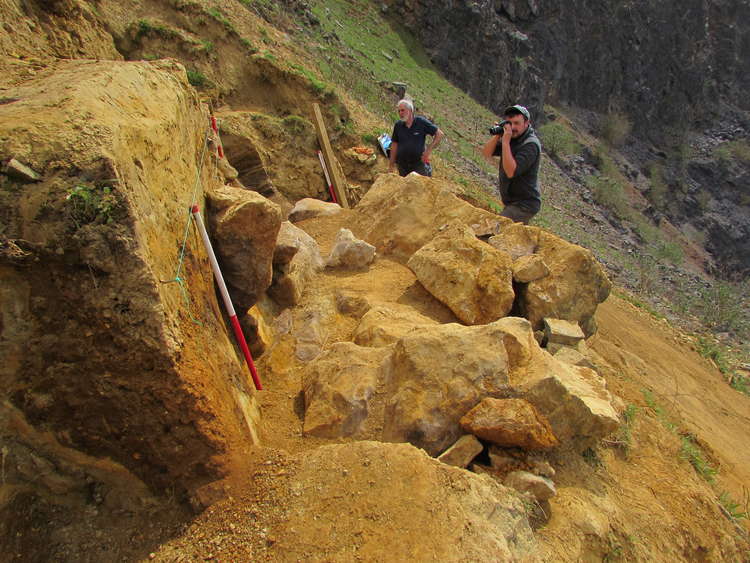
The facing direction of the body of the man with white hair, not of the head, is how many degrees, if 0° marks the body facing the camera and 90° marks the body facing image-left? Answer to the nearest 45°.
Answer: approximately 45°

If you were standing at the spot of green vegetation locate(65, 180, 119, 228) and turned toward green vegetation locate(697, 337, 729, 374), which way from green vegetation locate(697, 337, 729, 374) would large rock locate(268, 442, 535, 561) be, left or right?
right

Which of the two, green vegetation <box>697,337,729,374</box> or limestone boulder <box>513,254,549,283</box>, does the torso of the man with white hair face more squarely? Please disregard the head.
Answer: the limestone boulder

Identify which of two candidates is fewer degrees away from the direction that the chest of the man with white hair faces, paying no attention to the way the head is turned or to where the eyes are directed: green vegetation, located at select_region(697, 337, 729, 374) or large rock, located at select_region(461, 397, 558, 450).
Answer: the large rock

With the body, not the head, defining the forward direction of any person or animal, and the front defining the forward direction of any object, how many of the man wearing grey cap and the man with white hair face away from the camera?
0

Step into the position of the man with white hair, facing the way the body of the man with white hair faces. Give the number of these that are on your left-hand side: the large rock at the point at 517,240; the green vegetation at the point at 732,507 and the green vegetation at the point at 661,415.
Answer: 3

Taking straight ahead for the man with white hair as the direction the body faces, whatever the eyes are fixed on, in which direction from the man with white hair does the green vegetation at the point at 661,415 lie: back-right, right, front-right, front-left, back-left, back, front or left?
left

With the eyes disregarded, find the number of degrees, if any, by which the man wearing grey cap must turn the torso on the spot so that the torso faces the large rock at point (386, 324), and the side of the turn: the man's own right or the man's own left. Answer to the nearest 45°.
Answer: approximately 45° to the man's own left

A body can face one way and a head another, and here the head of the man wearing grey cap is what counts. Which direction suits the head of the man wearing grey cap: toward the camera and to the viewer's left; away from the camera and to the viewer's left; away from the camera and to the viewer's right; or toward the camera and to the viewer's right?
toward the camera and to the viewer's left

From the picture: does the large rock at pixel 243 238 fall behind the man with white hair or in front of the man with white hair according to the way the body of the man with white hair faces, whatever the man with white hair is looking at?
in front
